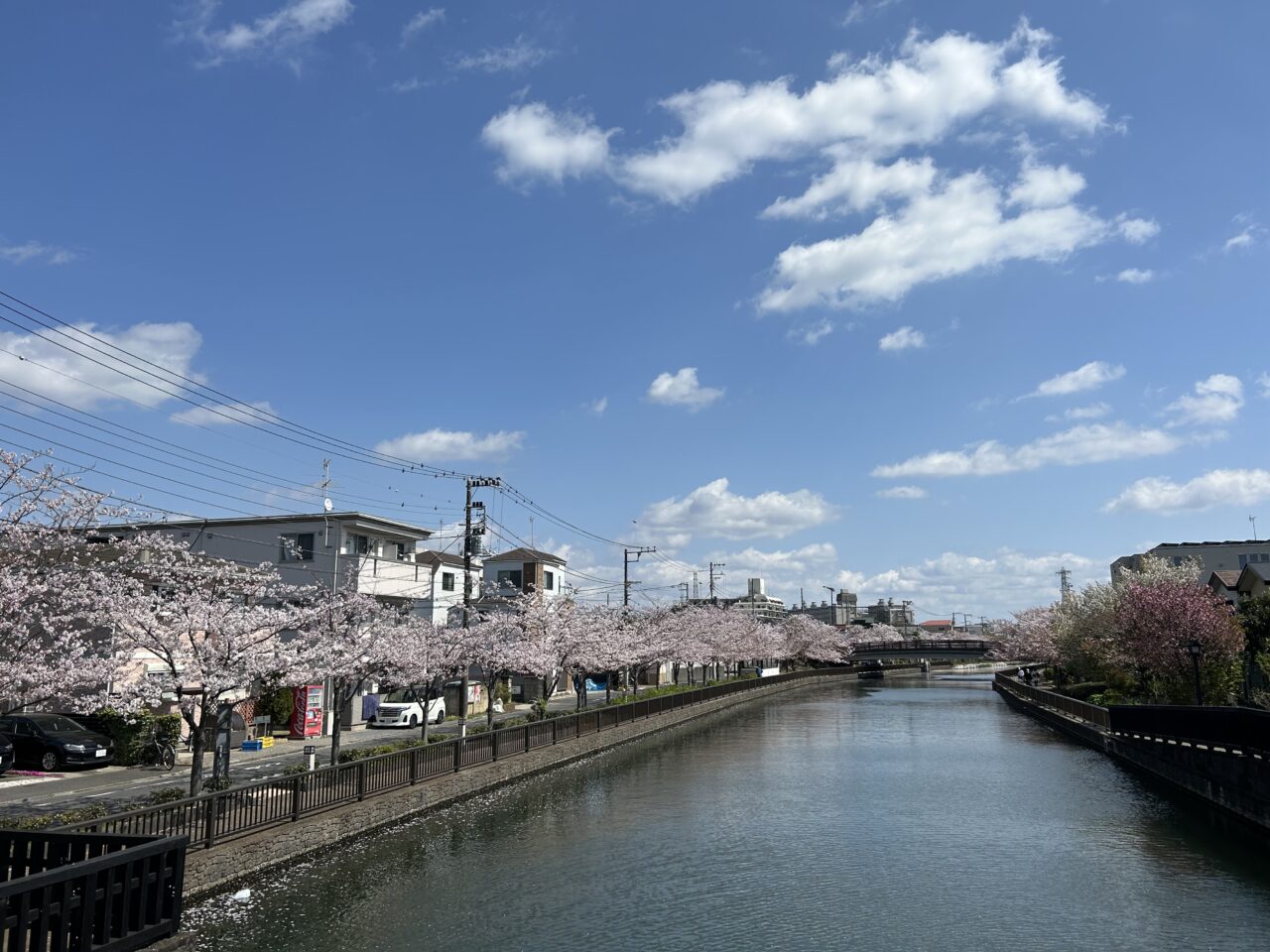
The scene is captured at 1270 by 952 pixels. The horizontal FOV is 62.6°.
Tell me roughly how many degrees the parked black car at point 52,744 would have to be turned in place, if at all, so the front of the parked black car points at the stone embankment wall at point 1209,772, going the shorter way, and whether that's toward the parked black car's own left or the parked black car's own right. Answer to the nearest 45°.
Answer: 0° — it already faces it

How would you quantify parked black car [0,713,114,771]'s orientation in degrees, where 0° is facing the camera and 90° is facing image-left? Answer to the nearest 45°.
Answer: approximately 315°

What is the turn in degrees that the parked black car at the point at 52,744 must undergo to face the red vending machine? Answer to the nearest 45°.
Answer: approximately 90° to its left

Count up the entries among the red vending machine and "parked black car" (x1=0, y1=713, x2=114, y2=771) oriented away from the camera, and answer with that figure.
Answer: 0

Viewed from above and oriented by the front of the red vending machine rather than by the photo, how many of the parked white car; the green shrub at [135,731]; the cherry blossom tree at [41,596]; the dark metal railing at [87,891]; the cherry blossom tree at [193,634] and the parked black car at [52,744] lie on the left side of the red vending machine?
1

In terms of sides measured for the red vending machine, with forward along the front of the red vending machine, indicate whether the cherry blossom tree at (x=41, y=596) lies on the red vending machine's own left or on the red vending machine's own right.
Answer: on the red vending machine's own right

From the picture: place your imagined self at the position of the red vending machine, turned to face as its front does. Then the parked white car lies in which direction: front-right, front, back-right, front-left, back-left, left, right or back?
left

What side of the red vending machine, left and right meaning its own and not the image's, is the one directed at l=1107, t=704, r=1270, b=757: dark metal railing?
front

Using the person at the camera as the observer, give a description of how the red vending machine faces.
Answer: facing the viewer and to the right of the viewer

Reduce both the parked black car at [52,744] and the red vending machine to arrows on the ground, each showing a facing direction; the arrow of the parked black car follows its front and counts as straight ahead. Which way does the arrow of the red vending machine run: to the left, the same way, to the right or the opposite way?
the same way

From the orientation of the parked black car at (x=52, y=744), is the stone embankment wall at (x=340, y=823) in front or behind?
in front

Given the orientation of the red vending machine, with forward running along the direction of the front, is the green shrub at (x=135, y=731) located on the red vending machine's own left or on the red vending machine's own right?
on the red vending machine's own right

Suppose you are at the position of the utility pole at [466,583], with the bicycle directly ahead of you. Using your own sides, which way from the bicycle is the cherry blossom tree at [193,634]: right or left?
left
